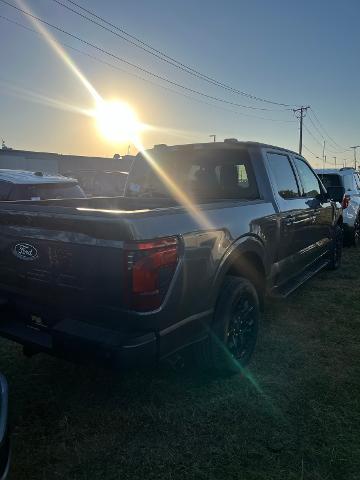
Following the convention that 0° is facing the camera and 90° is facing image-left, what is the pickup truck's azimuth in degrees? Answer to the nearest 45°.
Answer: approximately 225°

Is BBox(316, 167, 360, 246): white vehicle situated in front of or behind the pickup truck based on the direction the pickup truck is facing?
in front

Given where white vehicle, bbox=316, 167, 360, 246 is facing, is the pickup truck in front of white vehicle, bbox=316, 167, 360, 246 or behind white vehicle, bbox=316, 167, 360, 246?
behind

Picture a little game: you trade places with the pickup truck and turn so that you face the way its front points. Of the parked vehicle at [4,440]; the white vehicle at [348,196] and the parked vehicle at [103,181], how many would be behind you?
1

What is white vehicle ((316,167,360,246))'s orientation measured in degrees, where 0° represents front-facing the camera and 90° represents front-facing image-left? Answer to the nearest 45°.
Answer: approximately 225°

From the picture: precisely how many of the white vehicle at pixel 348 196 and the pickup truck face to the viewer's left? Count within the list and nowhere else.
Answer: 0

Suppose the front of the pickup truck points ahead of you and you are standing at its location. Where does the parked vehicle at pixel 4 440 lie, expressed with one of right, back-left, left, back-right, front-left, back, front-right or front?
back

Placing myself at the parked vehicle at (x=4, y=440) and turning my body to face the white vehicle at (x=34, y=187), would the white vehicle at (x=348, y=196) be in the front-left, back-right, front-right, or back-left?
front-right

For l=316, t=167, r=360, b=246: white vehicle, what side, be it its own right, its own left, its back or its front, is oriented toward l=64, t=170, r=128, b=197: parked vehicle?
left

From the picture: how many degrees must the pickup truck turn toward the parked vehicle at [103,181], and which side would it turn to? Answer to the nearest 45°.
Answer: approximately 45° to its left
